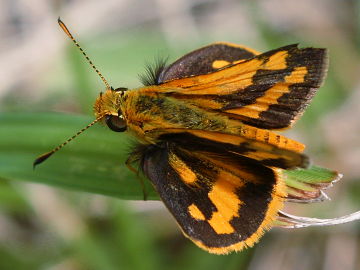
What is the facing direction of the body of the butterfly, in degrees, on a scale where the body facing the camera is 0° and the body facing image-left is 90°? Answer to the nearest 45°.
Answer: approximately 90°
